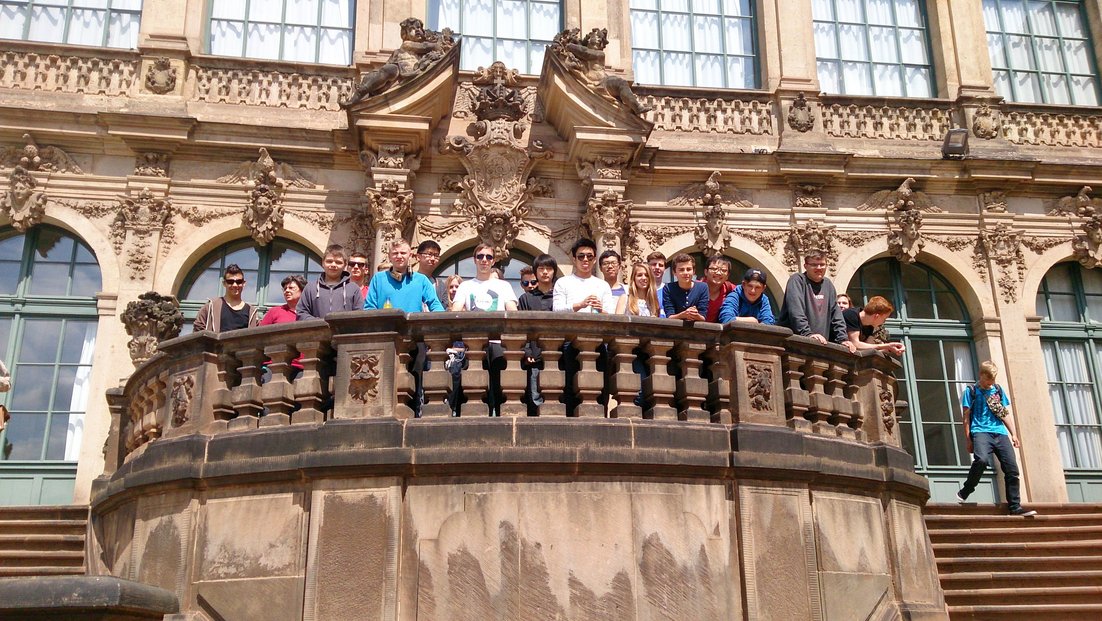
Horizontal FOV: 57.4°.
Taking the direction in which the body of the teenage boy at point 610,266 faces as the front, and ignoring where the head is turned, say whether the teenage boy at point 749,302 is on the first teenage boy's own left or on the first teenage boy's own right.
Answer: on the first teenage boy's own left

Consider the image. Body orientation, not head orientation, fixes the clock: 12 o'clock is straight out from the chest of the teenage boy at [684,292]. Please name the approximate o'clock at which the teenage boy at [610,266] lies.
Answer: the teenage boy at [610,266] is roughly at 4 o'clock from the teenage boy at [684,292].

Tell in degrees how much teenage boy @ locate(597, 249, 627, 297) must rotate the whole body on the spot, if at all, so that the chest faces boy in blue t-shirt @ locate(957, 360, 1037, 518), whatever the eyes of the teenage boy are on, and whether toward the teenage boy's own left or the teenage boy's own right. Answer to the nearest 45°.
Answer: approximately 135° to the teenage boy's own left

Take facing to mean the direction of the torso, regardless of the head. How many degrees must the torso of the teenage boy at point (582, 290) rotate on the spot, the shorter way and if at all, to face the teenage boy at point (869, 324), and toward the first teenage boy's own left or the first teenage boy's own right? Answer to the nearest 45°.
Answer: approximately 135° to the first teenage boy's own left

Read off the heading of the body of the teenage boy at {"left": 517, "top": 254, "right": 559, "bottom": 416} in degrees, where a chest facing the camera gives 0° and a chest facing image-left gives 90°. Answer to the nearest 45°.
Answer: approximately 0°

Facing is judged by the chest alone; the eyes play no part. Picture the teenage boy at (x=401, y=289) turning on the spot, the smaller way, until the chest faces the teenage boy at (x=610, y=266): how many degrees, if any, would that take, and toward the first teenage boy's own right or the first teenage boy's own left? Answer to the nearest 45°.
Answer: approximately 90° to the first teenage boy's own left
